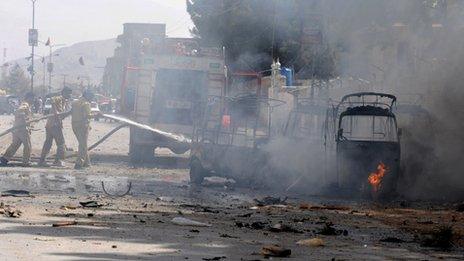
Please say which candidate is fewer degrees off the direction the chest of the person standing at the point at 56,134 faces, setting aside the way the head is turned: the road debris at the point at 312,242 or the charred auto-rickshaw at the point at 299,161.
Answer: the charred auto-rickshaw

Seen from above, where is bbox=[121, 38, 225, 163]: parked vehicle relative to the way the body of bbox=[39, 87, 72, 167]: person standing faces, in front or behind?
in front

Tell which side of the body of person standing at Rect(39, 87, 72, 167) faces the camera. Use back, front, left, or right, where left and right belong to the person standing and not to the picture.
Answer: right

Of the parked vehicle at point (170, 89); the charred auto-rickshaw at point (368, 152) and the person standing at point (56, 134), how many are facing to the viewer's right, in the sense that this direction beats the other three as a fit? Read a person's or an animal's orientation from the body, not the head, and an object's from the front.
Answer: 1
